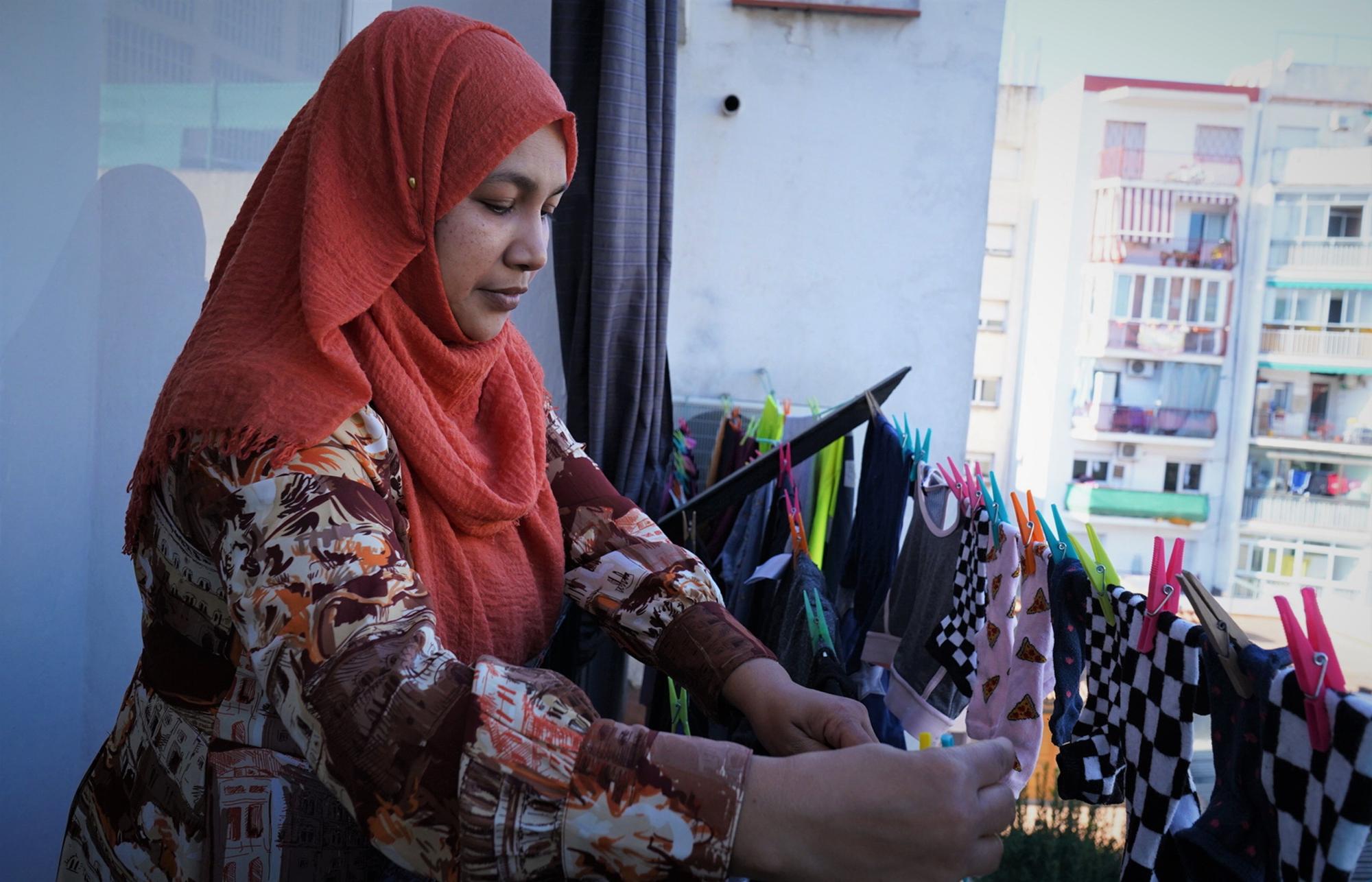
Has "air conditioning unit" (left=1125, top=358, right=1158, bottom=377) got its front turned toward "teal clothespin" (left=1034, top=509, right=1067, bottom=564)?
yes

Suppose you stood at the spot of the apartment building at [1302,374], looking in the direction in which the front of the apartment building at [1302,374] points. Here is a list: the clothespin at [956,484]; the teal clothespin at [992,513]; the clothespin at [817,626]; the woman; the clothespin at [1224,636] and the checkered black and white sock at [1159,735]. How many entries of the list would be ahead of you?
6

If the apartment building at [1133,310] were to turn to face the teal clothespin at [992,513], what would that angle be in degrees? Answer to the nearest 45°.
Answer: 0° — it already faces it

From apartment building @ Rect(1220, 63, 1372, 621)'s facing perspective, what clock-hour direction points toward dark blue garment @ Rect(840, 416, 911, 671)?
The dark blue garment is roughly at 12 o'clock from the apartment building.

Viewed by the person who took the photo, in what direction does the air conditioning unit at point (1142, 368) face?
facing the viewer

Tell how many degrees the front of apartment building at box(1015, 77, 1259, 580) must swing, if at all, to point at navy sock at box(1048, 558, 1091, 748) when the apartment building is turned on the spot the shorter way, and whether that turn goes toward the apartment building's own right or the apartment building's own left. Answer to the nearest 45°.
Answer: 0° — it already faces it

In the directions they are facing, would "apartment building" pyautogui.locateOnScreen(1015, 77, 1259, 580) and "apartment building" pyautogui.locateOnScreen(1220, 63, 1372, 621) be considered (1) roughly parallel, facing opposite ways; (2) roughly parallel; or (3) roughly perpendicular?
roughly parallel

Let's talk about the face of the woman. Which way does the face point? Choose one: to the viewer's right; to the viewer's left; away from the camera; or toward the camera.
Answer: to the viewer's right

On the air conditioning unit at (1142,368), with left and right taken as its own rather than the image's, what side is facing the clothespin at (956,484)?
front

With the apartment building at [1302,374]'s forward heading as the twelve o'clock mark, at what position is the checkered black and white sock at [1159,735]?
The checkered black and white sock is roughly at 12 o'clock from the apartment building.

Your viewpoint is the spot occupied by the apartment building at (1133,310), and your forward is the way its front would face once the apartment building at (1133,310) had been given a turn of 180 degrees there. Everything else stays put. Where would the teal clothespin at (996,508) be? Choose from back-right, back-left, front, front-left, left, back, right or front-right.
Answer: back

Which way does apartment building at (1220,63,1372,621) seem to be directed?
toward the camera

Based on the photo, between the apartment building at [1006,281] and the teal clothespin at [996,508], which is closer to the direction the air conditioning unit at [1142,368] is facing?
the teal clothespin

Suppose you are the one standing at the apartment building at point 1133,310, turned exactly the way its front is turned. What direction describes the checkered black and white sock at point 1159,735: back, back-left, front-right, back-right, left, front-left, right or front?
front

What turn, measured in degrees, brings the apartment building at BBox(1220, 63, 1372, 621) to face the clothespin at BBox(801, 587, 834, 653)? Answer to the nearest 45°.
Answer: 0° — it already faces it

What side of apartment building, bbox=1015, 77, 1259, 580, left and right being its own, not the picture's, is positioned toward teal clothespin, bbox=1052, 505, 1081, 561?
front

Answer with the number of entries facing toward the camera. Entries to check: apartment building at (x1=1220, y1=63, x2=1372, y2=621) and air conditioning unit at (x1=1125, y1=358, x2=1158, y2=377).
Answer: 2

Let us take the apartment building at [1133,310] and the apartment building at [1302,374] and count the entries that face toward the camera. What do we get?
2
